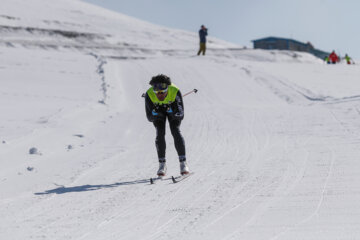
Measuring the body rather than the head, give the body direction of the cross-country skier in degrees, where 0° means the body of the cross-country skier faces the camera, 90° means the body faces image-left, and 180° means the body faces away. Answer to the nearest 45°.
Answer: approximately 0°
